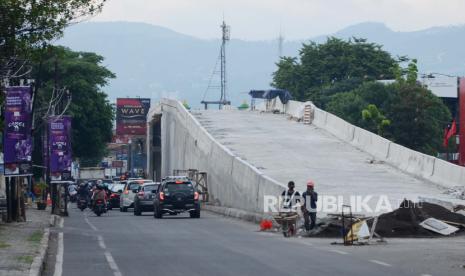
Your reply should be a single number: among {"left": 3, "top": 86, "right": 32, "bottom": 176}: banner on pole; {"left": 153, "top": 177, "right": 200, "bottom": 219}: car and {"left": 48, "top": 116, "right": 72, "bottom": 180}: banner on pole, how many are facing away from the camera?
1

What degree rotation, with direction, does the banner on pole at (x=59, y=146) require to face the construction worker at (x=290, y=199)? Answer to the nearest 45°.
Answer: approximately 45° to its left

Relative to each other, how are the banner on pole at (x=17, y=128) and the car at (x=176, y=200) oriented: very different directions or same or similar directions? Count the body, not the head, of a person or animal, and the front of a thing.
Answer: very different directions

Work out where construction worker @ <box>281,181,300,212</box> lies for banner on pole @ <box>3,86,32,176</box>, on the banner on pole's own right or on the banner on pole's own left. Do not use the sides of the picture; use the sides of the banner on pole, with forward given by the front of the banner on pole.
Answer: on the banner on pole's own left

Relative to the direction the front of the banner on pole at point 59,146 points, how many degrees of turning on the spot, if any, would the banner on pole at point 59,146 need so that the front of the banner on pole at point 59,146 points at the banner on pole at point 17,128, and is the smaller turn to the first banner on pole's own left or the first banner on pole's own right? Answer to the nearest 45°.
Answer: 0° — it already faces it

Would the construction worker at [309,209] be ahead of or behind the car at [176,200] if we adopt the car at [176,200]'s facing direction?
behind

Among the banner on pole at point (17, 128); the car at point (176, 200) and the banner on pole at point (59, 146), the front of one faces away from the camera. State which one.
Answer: the car

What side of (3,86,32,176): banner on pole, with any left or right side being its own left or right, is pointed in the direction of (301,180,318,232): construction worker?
left

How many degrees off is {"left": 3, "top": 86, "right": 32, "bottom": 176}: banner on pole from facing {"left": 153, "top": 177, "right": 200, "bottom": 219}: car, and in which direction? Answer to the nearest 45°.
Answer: approximately 135° to its left

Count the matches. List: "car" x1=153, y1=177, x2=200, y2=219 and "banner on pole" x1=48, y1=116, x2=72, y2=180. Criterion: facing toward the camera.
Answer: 1

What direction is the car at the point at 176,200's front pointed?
away from the camera
